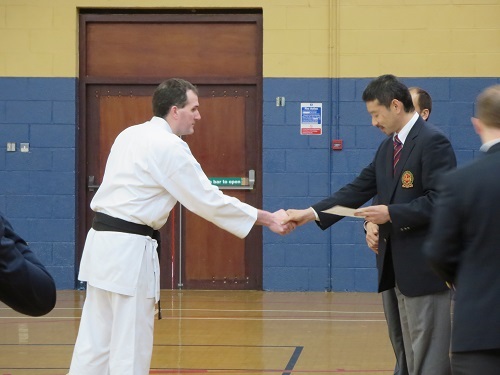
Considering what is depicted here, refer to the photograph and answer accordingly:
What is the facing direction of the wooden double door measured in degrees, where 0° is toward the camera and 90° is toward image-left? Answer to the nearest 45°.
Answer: approximately 0°

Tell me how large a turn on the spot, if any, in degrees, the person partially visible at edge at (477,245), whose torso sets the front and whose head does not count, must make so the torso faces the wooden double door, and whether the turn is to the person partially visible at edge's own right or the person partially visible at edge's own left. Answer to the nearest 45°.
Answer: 0° — they already face it

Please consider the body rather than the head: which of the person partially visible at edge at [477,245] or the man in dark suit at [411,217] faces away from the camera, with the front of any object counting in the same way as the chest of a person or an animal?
the person partially visible at edge

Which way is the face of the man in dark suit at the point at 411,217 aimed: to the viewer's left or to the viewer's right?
to the viewer's left

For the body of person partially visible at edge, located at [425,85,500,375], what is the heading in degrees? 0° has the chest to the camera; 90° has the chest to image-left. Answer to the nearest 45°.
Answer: approximately 180°

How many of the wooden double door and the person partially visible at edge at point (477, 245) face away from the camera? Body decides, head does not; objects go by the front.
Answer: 1

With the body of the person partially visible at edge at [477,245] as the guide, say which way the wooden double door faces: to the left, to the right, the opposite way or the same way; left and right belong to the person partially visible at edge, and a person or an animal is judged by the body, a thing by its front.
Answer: the opposite way
